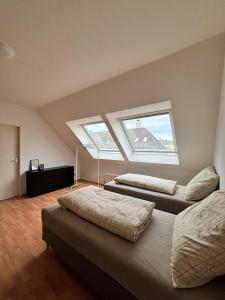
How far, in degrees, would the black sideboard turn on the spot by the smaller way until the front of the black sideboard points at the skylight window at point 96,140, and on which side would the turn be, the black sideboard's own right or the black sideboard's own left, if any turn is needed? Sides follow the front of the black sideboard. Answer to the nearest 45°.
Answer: approximately 45° to the black sideboard's own left

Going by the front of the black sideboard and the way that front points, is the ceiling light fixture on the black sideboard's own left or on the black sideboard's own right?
on the black sideboard's own right

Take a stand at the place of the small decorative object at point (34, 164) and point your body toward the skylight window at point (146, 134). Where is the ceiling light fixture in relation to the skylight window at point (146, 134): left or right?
right

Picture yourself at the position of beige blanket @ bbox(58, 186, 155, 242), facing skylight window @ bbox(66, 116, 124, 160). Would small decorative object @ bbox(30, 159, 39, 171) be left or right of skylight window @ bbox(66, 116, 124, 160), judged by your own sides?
left

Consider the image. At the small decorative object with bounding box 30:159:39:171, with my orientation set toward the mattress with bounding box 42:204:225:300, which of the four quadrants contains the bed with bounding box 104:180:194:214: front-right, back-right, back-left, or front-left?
front-left
